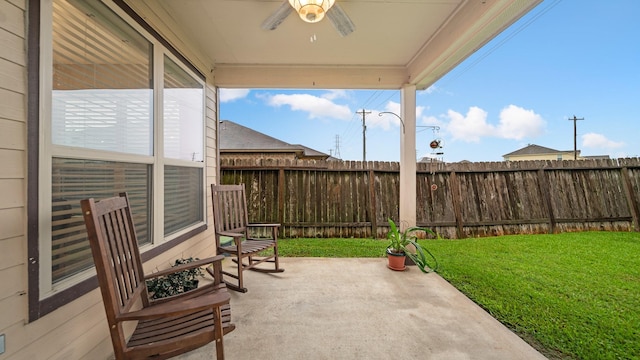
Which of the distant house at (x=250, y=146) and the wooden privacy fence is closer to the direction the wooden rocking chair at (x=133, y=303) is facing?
the wooden privacy fence

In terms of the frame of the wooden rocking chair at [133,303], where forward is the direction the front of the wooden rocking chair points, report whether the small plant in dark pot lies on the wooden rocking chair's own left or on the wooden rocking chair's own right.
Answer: on the wooden rocking chair's own left

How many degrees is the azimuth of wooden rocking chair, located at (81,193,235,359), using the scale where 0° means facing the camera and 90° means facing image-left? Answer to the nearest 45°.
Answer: approximately 270°

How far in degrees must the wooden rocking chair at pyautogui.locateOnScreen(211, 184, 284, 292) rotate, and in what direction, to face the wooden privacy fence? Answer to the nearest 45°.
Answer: approximately 45° to its left

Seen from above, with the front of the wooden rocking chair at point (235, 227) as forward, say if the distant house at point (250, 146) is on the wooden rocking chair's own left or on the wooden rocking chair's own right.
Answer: on the wooden rocking chair's own left

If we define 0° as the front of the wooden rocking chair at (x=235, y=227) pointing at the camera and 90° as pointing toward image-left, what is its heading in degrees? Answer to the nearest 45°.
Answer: approximately 315°
